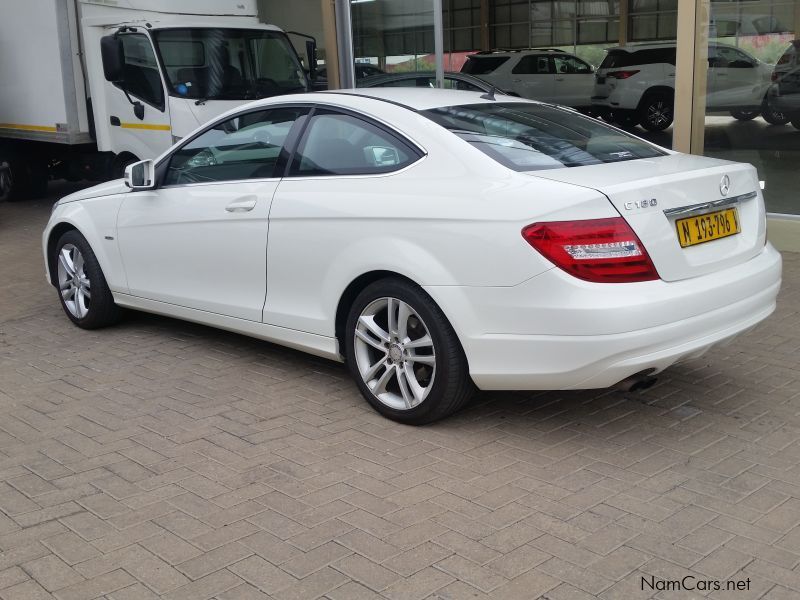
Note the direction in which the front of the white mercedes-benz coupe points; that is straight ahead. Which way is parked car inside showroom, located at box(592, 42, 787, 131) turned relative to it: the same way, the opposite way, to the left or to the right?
to the right

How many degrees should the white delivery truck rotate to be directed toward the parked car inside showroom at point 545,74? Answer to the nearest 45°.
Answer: approximately 90° to its left

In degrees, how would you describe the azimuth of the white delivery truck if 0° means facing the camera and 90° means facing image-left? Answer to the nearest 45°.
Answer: approximately 315°

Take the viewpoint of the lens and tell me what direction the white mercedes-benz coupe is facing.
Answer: facing away from the viewer and to the left of the viewer

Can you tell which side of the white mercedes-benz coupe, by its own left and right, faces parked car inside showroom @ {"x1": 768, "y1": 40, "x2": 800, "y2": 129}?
right

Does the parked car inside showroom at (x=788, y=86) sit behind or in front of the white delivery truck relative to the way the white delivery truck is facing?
in front

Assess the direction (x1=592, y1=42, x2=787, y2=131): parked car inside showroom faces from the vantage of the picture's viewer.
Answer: facing away from the viewer and to the right of the viewer

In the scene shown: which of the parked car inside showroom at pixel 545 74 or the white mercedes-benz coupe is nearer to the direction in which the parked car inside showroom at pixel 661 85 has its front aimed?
the parked car inside showroom

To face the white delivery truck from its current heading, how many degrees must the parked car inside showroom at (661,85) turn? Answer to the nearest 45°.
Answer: approximately 180°

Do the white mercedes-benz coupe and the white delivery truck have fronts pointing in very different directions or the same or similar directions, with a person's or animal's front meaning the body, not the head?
very different directions
